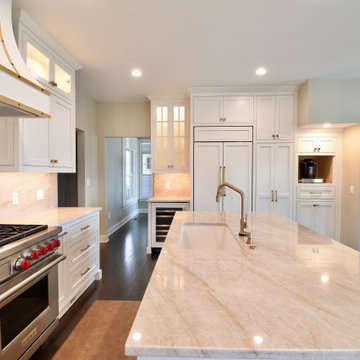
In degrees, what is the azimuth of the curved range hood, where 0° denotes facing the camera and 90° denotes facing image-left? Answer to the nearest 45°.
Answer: approximately 315°

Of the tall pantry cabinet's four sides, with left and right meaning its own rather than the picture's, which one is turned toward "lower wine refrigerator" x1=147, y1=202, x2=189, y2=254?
right

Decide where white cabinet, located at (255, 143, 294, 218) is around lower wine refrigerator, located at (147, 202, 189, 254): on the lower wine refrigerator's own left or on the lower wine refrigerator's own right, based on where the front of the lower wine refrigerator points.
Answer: on the lower wine refrigerator's own left

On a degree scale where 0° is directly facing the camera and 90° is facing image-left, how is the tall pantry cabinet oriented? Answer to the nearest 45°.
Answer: approximately 0°

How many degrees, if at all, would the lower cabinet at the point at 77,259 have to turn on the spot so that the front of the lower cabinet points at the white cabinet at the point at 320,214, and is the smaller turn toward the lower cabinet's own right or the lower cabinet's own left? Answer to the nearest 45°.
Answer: approximately 45° to the lower cabinet's own left

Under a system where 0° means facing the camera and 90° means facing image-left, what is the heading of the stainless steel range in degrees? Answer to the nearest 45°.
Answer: approximately 315°

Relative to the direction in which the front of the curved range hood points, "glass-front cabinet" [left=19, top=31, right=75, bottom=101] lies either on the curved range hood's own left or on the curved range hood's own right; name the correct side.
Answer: on the curved range hood's own left

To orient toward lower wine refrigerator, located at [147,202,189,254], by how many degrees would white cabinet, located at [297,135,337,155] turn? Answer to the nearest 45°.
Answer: approximately 45° to its right
